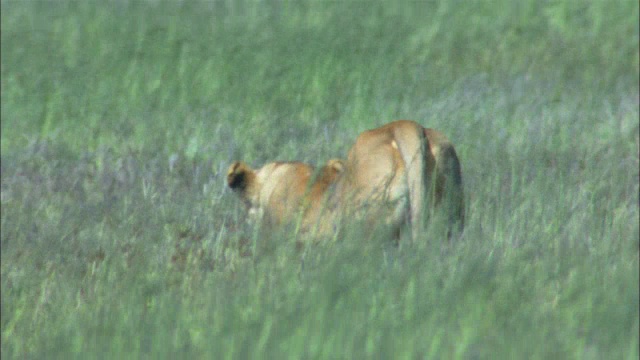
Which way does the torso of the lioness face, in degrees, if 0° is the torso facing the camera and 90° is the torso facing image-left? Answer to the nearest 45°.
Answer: approximately 135°
